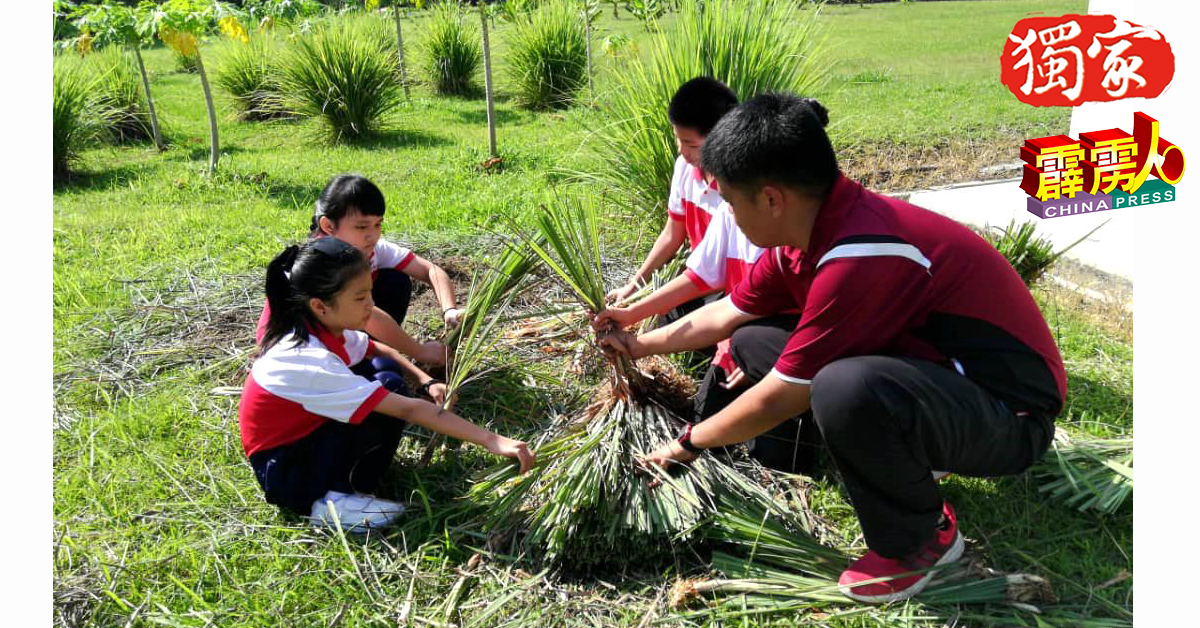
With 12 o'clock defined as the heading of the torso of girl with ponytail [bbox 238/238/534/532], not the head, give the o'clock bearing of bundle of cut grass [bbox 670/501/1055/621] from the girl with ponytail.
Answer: The bundle of cut grass is roughly at 1 o'clock from the girl with ponytail.

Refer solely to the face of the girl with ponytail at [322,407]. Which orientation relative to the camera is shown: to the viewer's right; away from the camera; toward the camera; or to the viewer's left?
to the viewer's right

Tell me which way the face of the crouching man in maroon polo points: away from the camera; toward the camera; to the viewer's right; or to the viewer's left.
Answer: to the viewer's left

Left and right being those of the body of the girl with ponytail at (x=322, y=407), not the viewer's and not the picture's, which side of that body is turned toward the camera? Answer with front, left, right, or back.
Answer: right

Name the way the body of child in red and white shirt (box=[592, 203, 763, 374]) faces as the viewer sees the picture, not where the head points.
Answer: to the viewer's left

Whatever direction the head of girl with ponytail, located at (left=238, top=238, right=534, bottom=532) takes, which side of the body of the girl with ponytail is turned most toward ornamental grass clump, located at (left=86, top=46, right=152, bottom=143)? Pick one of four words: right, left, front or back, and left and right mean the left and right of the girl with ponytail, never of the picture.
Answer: left

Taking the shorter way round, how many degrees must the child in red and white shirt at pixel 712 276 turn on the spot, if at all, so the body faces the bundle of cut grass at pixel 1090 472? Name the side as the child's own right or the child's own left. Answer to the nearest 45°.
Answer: approximately 180°

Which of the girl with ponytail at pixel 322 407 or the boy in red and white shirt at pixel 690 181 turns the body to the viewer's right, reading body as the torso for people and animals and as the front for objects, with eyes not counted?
the girl with ponytail

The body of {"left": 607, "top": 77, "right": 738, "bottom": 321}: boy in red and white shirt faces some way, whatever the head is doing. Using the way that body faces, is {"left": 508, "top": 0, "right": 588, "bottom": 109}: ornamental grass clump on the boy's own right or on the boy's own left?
on the boy's own right

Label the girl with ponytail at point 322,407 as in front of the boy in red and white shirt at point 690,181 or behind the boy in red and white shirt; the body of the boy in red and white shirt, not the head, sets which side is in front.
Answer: in front

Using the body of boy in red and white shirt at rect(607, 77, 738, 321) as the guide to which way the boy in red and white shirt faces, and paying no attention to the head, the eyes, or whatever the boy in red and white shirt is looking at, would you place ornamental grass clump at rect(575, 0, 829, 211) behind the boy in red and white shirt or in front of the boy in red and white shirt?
behind

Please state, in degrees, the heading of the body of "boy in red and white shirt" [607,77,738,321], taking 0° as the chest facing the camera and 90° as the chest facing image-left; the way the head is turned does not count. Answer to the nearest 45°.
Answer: approximately 45°
